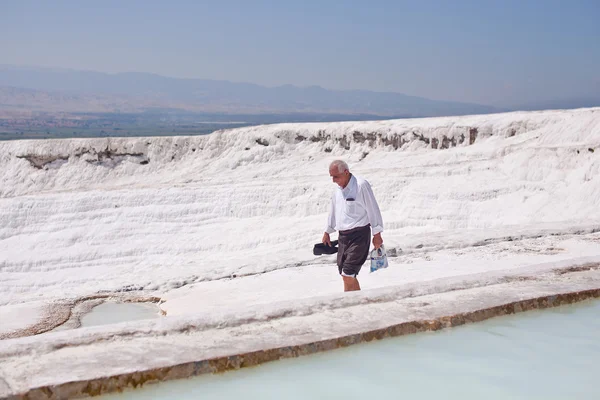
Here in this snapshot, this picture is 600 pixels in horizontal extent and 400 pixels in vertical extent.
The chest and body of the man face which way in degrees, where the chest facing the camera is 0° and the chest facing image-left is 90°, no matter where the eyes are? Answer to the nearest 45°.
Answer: approximately 45°
